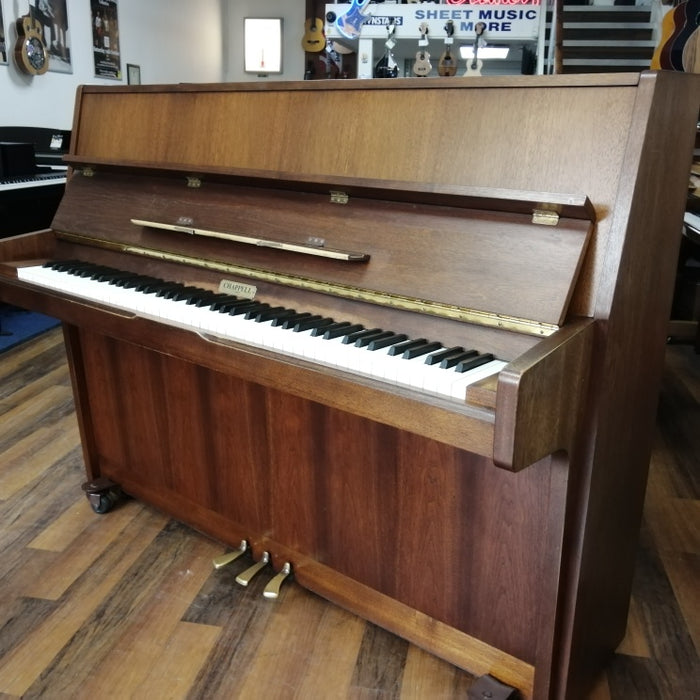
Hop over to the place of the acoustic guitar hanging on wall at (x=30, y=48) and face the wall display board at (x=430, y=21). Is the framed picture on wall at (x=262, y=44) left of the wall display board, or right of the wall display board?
left

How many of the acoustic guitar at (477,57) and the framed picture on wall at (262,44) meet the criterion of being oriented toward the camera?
2

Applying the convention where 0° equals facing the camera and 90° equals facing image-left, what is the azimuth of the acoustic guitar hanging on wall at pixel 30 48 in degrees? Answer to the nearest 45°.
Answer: approximately 315°

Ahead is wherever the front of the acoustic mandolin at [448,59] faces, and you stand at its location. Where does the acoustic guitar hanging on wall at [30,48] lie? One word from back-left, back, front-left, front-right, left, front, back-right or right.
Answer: front-right

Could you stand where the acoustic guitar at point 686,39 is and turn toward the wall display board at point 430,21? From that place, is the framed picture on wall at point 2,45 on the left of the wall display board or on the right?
left

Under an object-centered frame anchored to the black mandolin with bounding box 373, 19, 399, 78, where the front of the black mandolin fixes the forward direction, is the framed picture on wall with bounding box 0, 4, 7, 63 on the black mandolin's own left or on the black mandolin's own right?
on the black mandolin's own right

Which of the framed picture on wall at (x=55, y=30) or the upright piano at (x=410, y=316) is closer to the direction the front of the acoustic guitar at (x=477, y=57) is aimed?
the upright piano

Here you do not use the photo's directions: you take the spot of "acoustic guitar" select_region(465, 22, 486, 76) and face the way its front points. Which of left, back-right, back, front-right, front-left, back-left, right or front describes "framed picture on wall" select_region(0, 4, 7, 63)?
front-right

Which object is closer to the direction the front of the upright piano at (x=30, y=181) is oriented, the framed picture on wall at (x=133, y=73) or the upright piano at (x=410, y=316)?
the upright piano

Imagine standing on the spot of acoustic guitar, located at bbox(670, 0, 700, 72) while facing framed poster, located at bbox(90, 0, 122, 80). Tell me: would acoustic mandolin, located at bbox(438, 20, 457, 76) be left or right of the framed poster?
right

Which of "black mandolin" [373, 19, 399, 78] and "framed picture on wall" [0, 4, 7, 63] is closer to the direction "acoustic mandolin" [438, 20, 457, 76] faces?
the framed picture on wall

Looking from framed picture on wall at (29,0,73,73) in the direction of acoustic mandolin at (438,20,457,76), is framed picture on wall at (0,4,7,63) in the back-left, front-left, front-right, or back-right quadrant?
back-right

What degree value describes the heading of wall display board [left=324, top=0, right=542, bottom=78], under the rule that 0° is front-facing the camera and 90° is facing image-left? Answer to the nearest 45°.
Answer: approximately 0°

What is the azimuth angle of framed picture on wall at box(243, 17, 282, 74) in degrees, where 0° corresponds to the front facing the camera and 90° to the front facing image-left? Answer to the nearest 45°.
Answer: approximately 0°

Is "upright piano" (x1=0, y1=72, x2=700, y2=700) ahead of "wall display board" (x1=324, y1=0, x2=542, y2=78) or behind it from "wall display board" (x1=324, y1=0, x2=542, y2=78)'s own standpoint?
ahead
